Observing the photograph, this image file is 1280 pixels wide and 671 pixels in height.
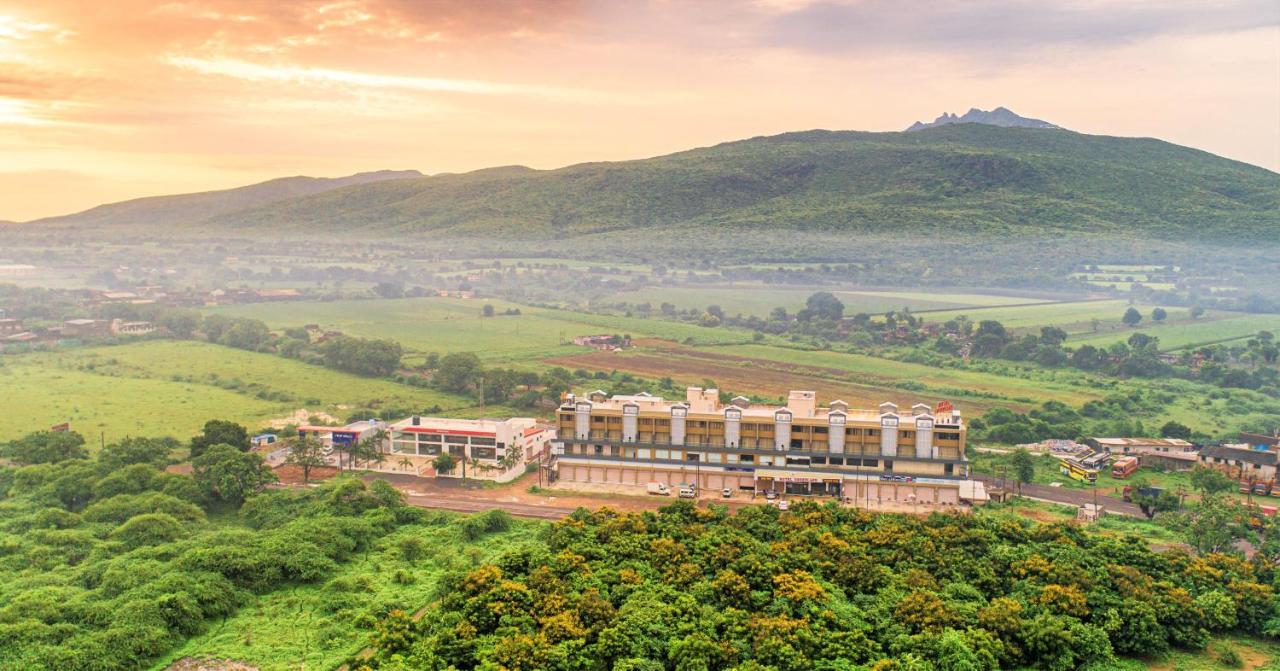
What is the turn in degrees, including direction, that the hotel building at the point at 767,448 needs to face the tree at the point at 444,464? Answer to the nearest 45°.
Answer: approximately 90° to its right

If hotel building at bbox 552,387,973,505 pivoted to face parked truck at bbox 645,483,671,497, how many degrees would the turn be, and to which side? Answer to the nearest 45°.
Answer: approximately 90° to its right

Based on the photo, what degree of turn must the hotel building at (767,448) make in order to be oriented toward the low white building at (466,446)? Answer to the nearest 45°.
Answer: approximately 90° to its right

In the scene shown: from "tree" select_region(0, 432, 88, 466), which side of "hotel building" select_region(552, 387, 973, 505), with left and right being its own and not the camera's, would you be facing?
right

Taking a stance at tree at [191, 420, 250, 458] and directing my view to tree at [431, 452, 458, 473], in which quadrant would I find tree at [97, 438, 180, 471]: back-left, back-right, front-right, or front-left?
back-right

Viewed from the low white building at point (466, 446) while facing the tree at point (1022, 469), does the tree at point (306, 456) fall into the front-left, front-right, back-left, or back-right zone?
back-right

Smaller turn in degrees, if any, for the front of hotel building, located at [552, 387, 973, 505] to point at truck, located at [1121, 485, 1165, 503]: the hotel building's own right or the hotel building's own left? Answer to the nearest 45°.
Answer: approximately 90° to the hotel building's own left

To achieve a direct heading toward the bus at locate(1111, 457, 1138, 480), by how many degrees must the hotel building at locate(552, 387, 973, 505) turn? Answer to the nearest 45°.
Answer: approximately 90° to its left

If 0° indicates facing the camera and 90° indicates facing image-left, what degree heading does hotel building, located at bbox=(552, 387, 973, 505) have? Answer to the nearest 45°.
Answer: approximately 0°

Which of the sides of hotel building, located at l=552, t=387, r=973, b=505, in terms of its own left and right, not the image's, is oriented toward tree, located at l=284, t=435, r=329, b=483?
right

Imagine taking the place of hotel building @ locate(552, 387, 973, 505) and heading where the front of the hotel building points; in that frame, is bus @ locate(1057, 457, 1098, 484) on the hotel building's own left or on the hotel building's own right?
on the hotel building's own left

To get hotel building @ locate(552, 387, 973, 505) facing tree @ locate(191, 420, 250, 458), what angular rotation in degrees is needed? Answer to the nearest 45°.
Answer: approximately 90° to its right
